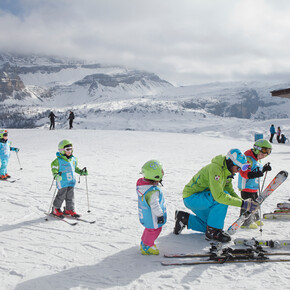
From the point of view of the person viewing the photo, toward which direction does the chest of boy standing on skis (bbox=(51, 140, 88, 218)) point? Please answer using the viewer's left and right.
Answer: facing the viewer and to the right of the viewer

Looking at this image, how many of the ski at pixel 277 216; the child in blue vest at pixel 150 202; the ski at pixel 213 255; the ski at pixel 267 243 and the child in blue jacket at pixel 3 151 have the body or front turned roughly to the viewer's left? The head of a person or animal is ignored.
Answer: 3

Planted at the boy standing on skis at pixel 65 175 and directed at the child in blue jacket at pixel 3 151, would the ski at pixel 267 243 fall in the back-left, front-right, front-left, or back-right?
back-right

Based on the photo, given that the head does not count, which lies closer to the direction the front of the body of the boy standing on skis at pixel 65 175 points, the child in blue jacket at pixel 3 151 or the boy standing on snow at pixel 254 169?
the boy standing on snow
